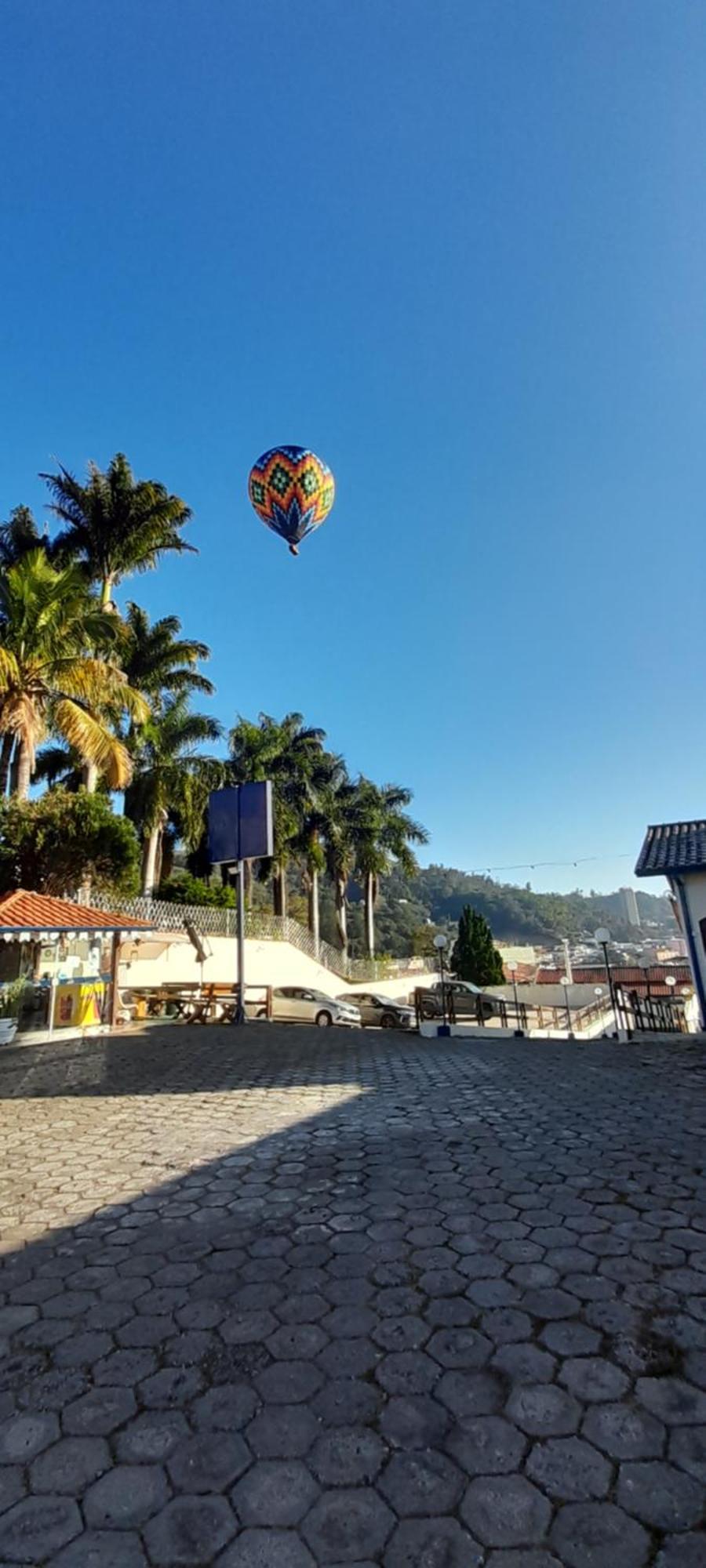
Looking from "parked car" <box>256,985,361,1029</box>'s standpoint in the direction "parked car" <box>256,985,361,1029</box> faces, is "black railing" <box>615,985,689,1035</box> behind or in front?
in front

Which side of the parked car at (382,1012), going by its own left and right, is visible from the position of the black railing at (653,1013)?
front

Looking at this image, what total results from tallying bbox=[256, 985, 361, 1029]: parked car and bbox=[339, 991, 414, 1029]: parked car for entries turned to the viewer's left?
0

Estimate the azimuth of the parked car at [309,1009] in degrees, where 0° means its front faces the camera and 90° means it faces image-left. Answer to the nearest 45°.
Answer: approximately 315°

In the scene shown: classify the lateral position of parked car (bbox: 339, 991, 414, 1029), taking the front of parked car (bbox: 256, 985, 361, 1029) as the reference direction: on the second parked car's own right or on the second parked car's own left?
on the second parked car's own left
